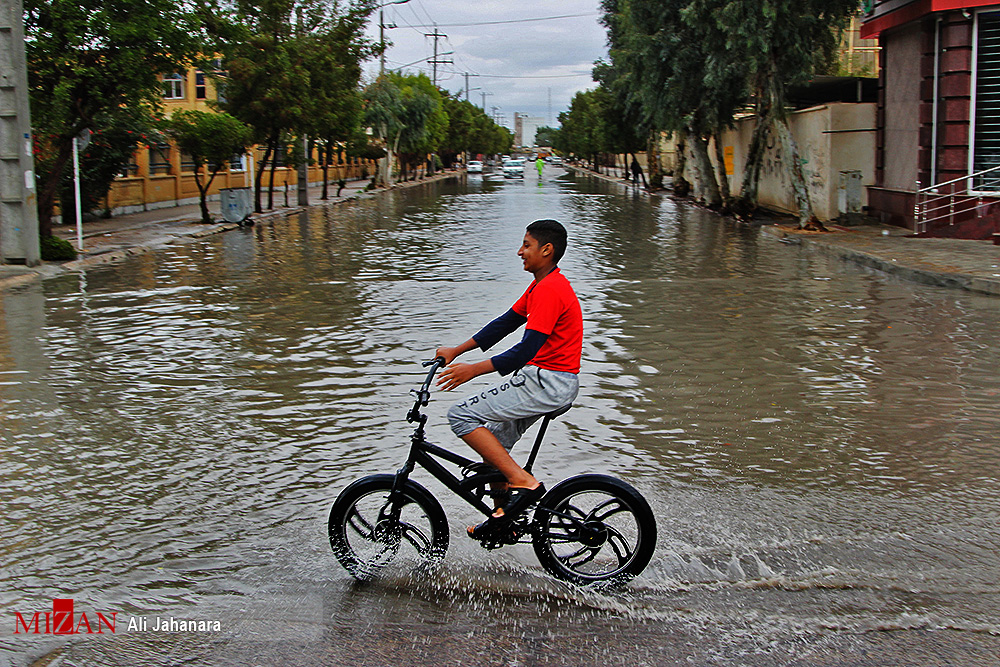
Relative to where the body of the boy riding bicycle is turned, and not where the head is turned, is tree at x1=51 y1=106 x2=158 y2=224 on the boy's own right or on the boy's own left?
on the boy's own right

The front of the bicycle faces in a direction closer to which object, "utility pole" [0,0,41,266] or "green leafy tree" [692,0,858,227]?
the utility pole

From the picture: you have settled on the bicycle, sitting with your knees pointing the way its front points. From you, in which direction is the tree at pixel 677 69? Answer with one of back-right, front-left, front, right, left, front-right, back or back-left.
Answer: right

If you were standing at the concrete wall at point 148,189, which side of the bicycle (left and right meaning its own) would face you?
right

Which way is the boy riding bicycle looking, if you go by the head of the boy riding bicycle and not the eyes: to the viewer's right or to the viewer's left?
to the viewer's left

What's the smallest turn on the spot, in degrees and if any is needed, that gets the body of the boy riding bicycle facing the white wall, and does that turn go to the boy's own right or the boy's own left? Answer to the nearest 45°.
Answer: approximately 90° to the boy's own right

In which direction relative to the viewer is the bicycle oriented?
to the viewer's left

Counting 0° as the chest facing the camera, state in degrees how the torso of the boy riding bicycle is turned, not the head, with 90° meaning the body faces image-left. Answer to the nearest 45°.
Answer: approximately 90°

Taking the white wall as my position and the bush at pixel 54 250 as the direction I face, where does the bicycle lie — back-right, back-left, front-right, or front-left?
front-left

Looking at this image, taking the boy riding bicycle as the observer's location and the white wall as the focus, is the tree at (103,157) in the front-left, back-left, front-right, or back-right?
front-left

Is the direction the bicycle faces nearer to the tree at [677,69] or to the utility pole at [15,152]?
the utility pole

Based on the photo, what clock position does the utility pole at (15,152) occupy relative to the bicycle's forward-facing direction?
The utility pole is roughly at 2 o'clock from the bicycle.
